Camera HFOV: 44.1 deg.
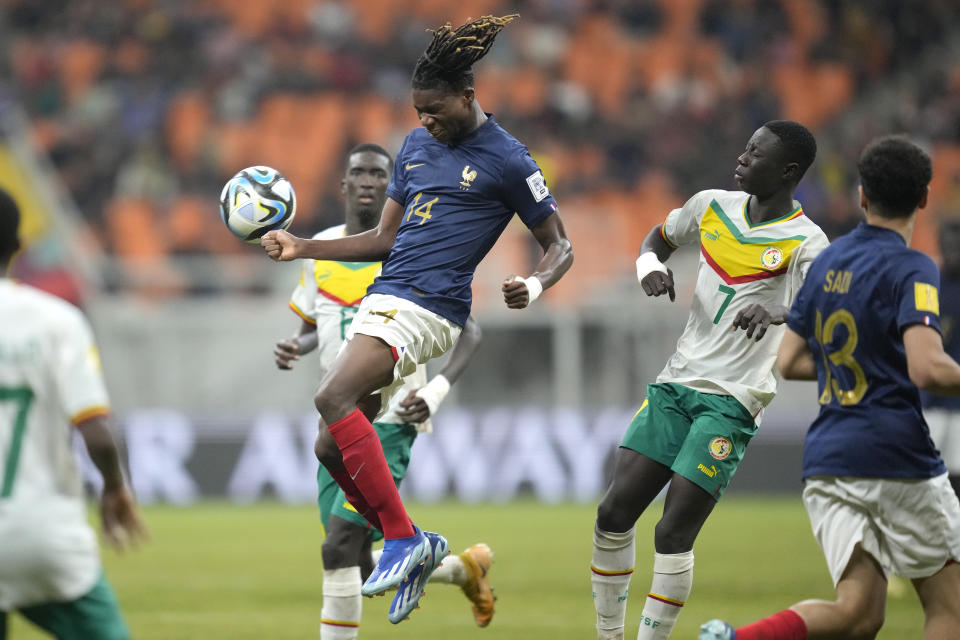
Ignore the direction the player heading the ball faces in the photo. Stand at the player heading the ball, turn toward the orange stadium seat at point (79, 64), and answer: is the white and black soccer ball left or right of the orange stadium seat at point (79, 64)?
left

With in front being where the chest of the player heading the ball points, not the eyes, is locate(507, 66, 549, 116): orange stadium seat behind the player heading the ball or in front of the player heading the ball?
behind

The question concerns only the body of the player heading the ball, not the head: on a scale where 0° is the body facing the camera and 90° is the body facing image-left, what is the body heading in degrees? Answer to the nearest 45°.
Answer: approximately 45°

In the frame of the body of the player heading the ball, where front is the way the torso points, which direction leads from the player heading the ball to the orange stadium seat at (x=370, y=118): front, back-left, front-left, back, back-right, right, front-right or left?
back-right

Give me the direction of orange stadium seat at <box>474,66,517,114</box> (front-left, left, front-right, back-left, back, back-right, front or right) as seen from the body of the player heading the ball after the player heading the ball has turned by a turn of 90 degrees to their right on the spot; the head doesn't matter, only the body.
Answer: front-right

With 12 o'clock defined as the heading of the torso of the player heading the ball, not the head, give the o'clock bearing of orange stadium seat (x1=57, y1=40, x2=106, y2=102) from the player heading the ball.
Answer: The orange stadium seat is roughly at 4 o'clock from the player heading the ball.

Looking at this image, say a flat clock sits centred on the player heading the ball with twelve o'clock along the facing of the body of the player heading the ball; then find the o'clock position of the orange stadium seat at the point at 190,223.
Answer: The orange stadium seat is roughly at 4 o'clock from the player heading the ball.

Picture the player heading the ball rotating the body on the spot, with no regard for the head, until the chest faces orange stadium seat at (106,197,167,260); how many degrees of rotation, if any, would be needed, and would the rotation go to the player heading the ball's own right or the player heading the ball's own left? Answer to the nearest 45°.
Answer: approximately 135° to the player heading the ball's own right

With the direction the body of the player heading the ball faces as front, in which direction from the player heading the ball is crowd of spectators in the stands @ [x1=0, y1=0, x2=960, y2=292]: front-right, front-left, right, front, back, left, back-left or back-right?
back-right

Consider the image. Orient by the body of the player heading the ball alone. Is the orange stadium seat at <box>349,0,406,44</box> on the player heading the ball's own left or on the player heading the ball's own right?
on the player heading the ball's own right
